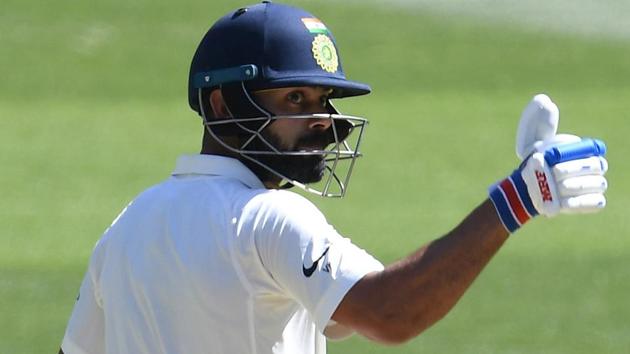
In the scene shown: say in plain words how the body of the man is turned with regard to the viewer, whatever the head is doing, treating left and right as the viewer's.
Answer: facing away from the viewer and to the right of the viewer
